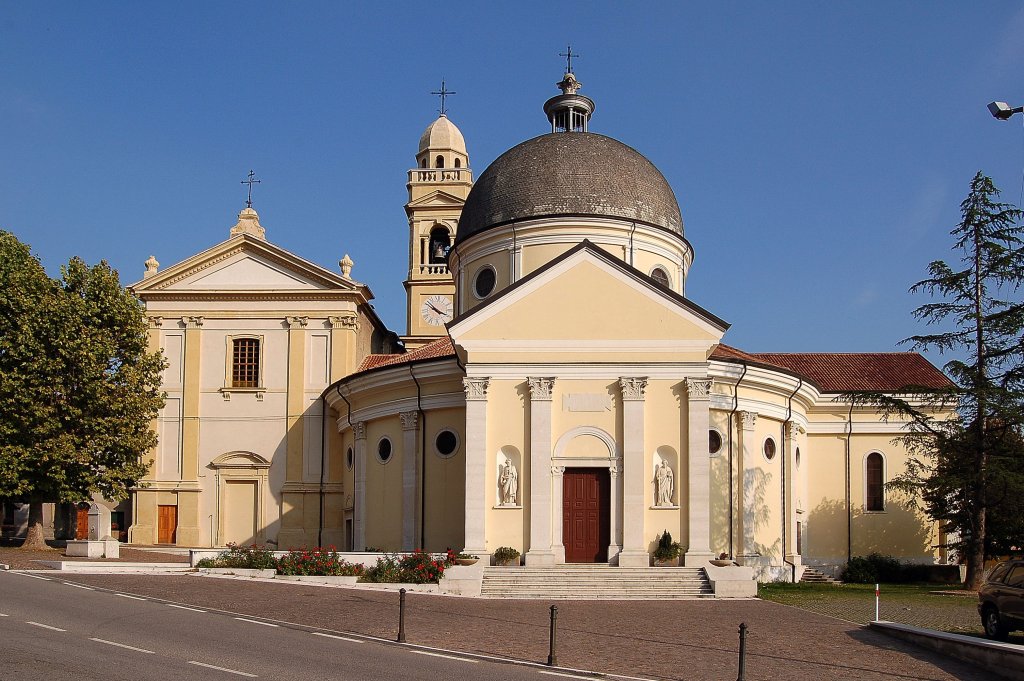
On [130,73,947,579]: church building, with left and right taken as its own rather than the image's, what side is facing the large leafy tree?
right

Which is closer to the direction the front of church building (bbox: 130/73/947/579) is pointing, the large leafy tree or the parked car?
the parked car

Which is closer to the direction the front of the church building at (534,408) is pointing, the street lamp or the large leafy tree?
the street lamp

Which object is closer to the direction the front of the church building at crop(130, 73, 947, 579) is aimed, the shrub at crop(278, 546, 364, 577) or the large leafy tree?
the shrub

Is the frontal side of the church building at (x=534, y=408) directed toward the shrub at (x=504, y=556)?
yes

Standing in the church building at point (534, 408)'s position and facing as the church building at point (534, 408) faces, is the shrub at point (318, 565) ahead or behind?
ahead

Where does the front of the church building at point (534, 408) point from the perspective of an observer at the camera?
facing the viewer

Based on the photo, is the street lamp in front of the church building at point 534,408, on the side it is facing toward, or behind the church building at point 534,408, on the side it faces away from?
in front
